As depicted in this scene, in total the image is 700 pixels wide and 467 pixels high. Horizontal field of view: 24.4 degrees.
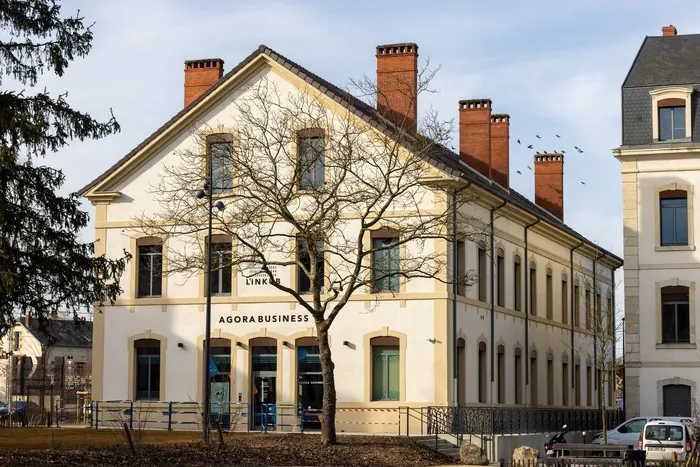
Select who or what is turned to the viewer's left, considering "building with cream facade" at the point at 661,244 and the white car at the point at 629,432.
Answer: the white car

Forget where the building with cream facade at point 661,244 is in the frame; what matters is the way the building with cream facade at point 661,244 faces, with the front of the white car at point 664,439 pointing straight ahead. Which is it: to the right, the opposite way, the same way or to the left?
the opposite way

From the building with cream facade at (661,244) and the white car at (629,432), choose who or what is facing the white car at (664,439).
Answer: the building with cream facade

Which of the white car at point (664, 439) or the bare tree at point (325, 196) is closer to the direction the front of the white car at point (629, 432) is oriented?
the bare tree

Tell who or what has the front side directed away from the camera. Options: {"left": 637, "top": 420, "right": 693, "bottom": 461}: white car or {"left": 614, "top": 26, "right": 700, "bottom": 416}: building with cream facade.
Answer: the white car

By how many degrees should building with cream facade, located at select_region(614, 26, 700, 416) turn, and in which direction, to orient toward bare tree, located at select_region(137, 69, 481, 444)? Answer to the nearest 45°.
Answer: approximately 45° to its right

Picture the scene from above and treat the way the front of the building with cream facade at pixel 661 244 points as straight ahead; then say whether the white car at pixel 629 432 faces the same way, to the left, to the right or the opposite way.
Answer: to the right

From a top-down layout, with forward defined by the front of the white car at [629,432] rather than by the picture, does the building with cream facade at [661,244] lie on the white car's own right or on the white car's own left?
on the white car's own right

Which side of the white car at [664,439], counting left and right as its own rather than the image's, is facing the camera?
back

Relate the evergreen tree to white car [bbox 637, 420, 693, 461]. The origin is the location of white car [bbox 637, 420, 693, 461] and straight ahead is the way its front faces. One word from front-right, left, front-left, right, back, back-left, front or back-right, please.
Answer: back-left

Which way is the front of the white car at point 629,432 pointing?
to the viewer's left

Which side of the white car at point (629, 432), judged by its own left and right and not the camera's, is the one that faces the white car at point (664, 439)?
left

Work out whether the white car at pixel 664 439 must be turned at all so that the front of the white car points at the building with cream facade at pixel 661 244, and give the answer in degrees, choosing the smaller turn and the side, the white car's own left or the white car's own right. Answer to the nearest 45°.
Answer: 0° — it already faces it
